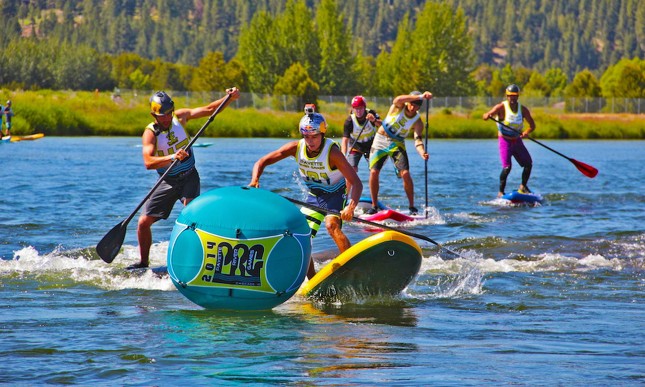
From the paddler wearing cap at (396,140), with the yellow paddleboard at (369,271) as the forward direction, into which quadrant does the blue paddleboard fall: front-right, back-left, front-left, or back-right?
back-left

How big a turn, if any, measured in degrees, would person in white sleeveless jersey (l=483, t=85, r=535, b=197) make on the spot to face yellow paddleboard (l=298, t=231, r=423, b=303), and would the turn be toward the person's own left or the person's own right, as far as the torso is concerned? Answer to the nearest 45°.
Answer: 0° — they already face it

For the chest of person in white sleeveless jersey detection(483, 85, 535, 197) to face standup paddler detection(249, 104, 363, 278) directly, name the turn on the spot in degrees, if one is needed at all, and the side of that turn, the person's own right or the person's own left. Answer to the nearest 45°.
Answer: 0° — they already face them

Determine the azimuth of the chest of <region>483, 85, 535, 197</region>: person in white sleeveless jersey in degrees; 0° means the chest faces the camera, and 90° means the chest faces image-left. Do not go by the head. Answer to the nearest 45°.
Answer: approximately 0°
